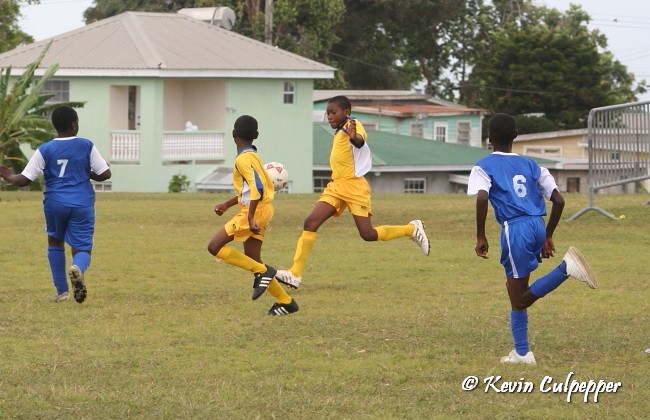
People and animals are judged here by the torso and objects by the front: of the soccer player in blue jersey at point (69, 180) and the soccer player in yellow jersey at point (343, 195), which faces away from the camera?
the soccer player in blue jersey

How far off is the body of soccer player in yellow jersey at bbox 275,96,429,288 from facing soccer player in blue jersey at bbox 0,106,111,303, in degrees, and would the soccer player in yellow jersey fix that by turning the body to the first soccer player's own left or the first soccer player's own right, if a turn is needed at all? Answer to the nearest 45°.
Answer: approximately 45° to the first soccer player's own right

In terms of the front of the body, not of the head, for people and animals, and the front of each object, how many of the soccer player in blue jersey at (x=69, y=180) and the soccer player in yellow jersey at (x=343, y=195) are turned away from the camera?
1

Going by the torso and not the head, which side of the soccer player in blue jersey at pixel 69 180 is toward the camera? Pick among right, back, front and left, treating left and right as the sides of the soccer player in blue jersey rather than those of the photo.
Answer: back

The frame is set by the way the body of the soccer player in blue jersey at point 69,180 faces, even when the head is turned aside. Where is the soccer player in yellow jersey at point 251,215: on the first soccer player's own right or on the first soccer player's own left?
on the first soccer player's own right

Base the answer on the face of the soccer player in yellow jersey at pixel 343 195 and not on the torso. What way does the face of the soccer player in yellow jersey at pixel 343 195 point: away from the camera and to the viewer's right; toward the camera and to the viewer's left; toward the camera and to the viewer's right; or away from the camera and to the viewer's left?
toward the camera and to the viewer's left

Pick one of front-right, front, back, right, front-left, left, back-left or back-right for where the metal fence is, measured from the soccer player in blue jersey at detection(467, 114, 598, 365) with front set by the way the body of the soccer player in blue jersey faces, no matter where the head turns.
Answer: front-right

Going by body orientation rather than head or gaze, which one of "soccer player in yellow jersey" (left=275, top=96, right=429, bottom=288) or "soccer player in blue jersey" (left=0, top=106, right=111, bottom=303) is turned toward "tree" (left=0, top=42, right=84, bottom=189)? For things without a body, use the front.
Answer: the soccer player in blue jersey

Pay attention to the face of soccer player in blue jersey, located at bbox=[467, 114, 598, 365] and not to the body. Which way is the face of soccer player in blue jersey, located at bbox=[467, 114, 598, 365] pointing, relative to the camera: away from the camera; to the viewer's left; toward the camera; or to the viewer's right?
away from the camera

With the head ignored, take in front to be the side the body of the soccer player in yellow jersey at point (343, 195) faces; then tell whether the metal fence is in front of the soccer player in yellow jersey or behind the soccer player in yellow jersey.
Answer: behind

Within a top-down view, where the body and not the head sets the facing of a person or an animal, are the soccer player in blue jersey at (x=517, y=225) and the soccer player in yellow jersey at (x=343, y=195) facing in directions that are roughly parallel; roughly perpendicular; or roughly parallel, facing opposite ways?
roughly perpendicular

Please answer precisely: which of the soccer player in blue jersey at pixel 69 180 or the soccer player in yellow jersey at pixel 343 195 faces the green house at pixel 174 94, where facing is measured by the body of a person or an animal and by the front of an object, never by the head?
the soccer player in blue jersey

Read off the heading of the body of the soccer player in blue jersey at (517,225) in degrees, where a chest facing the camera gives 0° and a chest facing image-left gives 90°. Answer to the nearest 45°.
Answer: approximately 135°

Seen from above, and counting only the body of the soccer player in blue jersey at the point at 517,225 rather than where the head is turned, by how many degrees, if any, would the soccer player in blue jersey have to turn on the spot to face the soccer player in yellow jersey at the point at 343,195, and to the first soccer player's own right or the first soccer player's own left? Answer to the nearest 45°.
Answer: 0° — they already face them

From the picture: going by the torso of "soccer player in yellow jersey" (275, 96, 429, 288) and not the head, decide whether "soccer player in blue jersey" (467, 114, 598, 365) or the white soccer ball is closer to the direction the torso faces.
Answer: the white soccer ball
